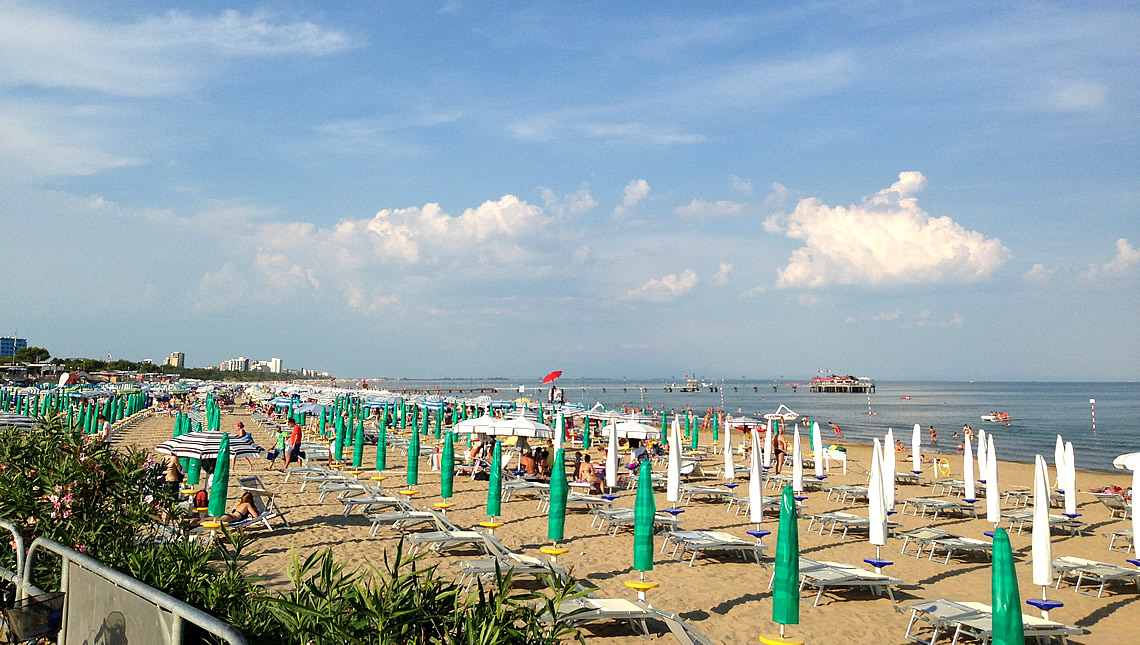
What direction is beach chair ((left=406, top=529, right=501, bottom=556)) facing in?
to the viewer's right

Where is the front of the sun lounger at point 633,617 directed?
to the viewer's right

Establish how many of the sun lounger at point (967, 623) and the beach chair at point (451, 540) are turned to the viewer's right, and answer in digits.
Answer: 2

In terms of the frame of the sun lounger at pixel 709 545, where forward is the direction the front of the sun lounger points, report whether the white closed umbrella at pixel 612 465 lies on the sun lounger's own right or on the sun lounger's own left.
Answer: on the sun lounger's own left

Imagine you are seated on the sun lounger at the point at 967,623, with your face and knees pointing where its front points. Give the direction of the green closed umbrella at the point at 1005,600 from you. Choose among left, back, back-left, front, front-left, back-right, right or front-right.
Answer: right

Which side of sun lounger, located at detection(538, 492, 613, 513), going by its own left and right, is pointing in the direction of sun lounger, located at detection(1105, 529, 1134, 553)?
front

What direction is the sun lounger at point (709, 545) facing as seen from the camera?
to the viewer's right

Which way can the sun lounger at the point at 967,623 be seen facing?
to the viewer's right

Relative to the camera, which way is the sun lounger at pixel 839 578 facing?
to the viewer's right

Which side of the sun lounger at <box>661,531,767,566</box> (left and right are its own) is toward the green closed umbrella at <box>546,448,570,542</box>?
back

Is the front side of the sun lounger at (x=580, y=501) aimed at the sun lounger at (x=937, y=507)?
yes

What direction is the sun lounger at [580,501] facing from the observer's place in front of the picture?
facing to the right of the viewer

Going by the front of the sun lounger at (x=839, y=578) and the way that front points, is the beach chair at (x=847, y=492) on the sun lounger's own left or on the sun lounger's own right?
on the sun lounger's own left
